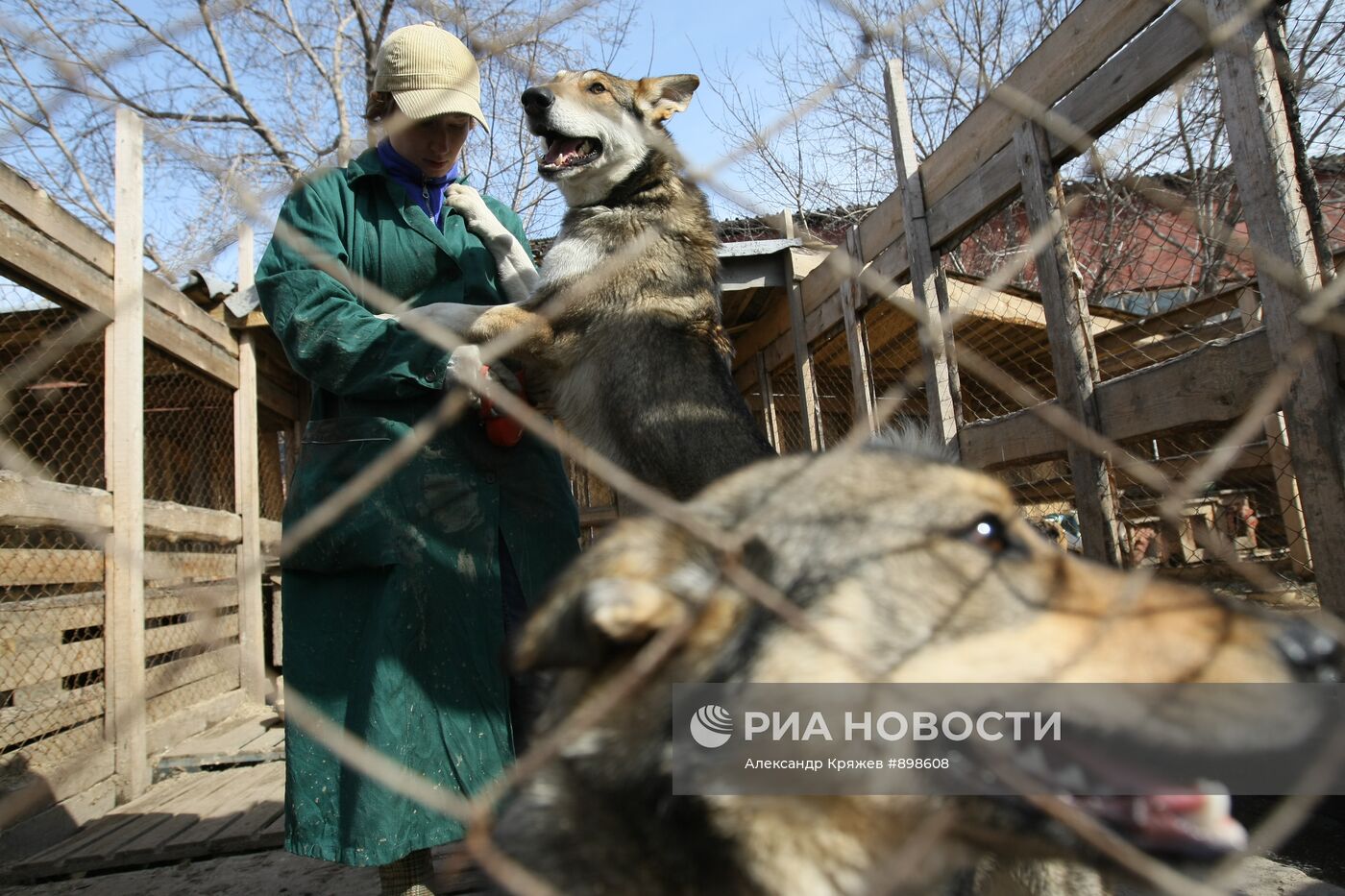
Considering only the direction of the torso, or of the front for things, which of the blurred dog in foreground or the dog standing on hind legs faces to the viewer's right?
the blurred dog in foreground

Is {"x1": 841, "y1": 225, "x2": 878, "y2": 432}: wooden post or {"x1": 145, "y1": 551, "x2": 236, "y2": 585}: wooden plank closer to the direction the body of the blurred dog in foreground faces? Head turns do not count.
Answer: the wooden post

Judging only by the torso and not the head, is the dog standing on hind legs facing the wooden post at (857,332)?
no

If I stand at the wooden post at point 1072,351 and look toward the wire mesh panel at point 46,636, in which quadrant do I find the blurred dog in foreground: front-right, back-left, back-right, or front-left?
front-left

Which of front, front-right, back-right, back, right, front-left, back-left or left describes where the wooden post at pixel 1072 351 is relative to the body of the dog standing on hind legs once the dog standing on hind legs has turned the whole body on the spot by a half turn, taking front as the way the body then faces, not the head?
front

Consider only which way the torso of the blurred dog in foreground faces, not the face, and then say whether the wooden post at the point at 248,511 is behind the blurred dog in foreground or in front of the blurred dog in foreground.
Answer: behind

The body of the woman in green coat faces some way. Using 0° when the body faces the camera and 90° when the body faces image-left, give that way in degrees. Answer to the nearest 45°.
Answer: approximately 315°

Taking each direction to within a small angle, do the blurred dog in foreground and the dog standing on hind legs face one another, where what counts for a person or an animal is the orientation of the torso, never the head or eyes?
no

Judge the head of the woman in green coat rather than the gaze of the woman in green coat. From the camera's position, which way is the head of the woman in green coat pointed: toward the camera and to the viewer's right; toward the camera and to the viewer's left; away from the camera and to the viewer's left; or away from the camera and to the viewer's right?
toward the camera and to the viewer's right

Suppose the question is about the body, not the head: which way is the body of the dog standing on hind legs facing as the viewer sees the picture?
to the viewer's left

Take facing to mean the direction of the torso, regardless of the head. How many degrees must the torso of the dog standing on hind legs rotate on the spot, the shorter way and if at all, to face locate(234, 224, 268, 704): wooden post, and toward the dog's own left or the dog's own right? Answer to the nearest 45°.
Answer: approximately 45° to the dog's own right

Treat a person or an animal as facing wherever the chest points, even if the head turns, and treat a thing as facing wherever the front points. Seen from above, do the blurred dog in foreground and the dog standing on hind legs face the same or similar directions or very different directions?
very different directions

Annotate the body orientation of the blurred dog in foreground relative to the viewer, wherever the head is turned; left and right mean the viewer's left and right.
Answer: facing to the right of the viewer

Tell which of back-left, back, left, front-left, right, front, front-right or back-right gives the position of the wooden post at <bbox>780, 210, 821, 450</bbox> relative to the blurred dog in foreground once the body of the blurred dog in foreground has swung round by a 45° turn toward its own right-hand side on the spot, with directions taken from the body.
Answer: back-left

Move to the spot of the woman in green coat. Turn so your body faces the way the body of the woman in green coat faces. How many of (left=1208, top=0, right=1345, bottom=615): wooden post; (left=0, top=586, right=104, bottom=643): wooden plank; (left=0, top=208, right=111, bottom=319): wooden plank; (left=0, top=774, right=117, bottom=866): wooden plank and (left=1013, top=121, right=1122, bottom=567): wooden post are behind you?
3

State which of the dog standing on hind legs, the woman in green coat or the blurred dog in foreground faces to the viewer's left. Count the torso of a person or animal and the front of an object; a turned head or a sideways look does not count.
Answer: the dog standing on hind legs

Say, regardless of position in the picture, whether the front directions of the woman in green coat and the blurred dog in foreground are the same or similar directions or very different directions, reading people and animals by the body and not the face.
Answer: same or similar directions
